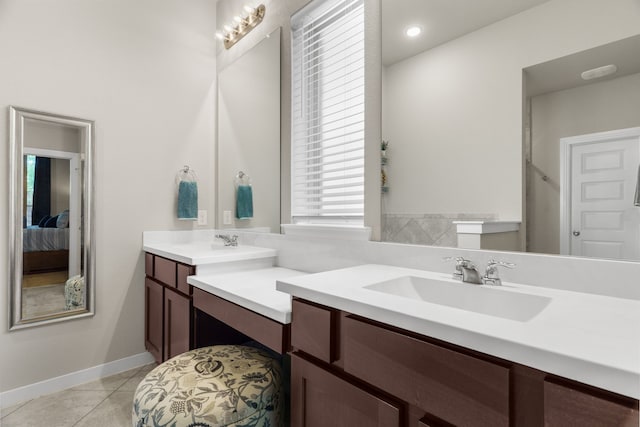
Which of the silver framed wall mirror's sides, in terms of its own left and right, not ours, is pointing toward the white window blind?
front

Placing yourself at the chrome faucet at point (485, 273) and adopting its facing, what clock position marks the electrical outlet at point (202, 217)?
The electrical outlet is roughly at 2 o'clock from the chrome faucet.

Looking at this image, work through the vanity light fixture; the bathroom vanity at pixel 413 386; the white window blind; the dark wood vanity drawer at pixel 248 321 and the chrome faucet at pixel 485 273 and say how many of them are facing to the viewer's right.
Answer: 0

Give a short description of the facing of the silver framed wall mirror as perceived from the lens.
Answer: facing the viewer and to the right of the viewer

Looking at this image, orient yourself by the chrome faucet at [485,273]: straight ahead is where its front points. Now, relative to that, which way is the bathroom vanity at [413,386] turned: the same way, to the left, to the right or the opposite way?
the same way

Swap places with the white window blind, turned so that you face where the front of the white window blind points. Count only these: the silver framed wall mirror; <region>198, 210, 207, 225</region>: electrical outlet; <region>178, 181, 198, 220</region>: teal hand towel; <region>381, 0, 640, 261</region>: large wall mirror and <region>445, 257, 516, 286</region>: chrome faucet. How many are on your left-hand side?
2

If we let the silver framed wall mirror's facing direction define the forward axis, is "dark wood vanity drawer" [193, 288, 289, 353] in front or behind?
in front

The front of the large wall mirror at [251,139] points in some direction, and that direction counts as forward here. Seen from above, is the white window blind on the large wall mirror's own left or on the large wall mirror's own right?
on the large wall mirror's own left

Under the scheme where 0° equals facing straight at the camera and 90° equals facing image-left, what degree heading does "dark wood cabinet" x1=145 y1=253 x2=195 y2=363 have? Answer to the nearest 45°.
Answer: approximately 45°

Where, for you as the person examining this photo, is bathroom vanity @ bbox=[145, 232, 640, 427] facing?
facing the viewer and to the left of the viewer

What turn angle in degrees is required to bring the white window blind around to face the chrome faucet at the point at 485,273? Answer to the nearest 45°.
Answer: approximately 90° to its left

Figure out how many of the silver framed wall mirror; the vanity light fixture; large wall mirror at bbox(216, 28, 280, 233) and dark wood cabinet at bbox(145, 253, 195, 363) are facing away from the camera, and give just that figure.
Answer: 0

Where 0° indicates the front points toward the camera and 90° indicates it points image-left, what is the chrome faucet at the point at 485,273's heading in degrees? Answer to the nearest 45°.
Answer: approximately 45°

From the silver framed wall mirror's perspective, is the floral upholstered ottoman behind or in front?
in front

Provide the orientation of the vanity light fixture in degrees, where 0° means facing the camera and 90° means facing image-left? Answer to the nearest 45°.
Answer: approximately 45°

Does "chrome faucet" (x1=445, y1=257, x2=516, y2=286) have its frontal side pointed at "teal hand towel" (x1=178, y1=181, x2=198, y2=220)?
no
